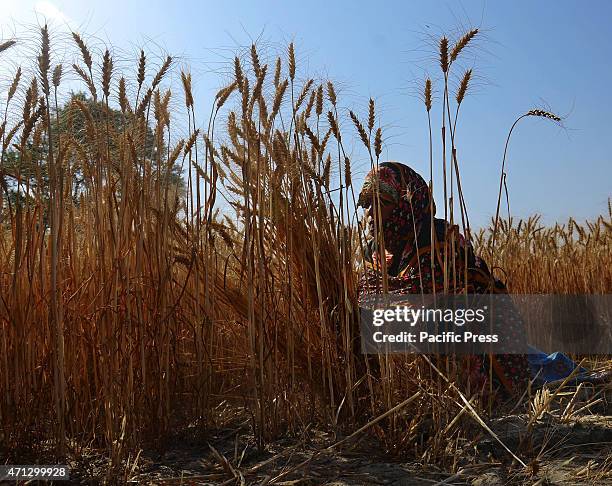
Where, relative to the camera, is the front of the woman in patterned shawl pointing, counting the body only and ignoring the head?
to the viewer's left
